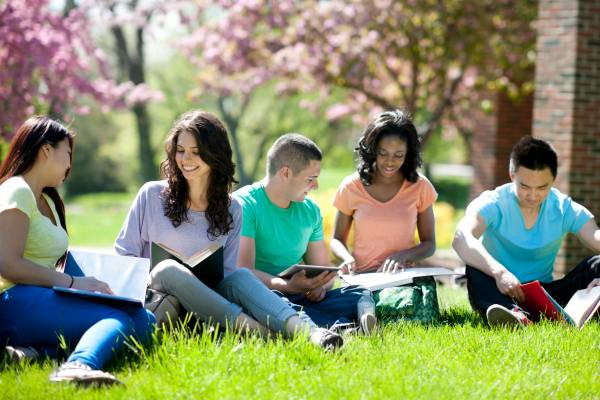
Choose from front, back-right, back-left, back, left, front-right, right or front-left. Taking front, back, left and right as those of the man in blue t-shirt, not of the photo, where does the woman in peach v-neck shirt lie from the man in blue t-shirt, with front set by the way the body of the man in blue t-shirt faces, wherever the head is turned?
right

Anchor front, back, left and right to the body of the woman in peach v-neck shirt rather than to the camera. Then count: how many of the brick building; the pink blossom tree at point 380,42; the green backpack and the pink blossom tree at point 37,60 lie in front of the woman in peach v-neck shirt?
1

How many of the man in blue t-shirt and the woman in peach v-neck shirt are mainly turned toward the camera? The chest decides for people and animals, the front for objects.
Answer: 2

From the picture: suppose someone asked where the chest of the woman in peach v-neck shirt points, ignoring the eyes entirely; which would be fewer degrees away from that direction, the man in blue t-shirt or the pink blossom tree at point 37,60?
the man in blue t-shirt

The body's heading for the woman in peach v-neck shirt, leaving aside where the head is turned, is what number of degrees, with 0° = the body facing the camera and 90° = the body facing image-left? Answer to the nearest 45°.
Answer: approximately 0°

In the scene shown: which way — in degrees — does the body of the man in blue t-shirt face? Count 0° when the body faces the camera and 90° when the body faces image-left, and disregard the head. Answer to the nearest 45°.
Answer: approximately 0°

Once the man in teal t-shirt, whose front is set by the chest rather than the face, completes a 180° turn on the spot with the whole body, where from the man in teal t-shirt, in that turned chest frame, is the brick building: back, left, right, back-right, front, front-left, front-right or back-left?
right

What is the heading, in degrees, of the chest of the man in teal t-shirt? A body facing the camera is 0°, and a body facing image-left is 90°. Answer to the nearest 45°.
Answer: approximately 315°

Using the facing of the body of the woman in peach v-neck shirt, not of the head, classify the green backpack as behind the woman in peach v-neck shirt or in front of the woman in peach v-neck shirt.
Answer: in front

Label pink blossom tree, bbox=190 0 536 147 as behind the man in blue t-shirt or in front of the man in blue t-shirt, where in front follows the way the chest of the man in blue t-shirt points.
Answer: behind
